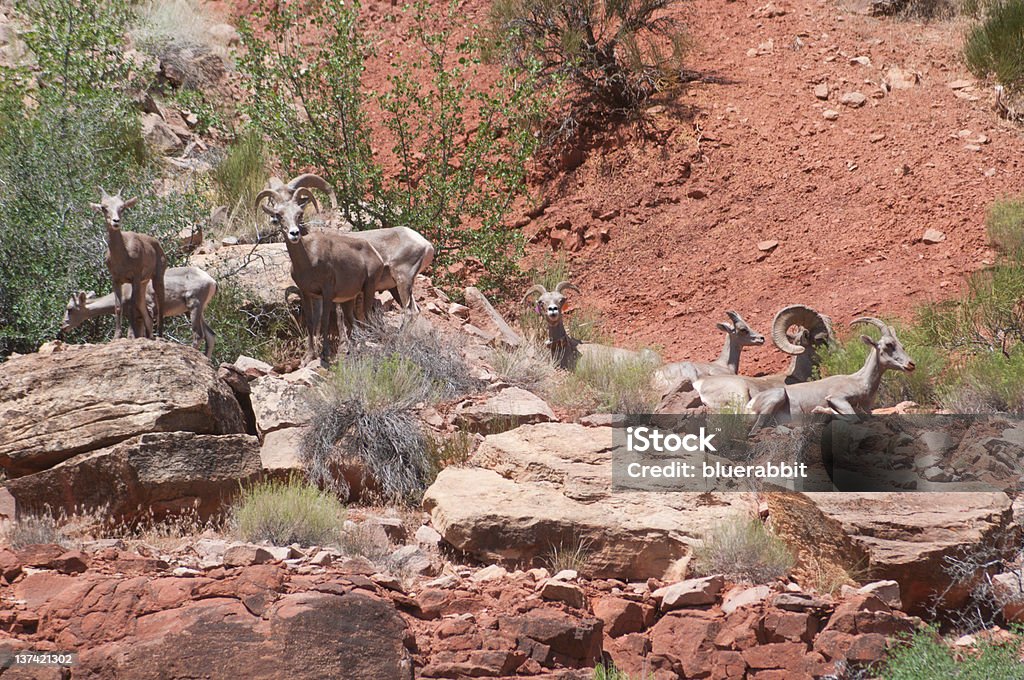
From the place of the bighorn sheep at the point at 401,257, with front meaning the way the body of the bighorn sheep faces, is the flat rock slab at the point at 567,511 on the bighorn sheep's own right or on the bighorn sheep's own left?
on the bighorn sheep's own left

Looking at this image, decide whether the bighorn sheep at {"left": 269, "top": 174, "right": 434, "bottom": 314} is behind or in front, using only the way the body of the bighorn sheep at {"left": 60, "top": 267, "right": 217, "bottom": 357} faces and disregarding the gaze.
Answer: behind

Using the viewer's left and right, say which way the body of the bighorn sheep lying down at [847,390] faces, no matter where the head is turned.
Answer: facing to the right of the viewer

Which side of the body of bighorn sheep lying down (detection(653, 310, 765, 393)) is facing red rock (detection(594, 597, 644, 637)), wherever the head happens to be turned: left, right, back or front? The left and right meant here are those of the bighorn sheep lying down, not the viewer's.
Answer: right

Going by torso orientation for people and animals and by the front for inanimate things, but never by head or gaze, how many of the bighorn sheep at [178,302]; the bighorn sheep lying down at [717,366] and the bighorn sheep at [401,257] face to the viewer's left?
2

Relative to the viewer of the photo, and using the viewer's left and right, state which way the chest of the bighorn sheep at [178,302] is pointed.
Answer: facing to the left of the viewer

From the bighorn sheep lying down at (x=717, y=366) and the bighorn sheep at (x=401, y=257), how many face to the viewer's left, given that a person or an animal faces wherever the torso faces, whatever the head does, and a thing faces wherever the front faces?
1

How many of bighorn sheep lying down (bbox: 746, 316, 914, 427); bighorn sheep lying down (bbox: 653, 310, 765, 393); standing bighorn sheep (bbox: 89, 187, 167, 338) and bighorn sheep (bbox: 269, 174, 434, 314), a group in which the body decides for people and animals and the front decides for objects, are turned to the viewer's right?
2

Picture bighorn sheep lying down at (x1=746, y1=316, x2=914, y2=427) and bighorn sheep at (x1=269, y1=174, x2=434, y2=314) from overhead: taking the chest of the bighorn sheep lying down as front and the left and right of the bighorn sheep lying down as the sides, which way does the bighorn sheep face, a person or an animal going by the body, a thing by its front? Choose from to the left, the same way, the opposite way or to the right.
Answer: the opposite way

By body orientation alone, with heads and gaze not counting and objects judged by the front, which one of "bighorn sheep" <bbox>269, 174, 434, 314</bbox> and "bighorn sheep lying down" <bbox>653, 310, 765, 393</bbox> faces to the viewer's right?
the bighorn sheep lying down
